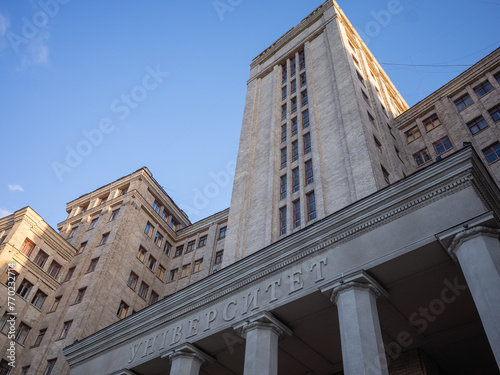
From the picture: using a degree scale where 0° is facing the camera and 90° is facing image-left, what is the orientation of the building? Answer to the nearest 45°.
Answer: approximately 45°
